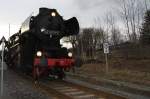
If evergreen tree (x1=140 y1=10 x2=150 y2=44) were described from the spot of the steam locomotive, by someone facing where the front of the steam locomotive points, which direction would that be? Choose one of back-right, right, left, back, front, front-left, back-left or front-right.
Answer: left

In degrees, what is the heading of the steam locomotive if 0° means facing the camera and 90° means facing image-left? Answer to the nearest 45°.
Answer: approximately 315°
